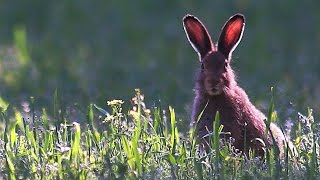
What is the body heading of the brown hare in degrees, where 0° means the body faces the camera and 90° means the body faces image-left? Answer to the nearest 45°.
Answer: approximately 45°
